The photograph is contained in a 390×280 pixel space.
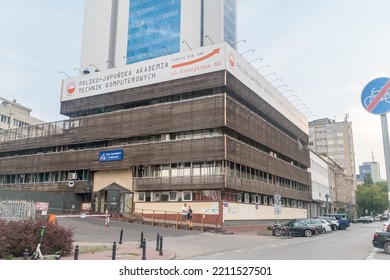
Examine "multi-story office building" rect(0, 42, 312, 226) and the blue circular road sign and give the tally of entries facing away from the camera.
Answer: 0

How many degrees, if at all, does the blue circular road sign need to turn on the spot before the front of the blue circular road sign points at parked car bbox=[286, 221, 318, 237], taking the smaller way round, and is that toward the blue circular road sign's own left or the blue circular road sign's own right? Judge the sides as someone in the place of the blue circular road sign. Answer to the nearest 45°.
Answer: approximately 180°

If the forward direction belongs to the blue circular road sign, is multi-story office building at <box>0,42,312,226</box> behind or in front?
behind

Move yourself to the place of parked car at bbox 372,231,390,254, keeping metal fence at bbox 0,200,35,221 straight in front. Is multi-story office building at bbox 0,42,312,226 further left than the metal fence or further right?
right

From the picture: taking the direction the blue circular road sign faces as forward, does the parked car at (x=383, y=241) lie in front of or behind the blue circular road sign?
behind

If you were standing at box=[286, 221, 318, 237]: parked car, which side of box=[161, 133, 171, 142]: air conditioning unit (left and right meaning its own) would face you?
left

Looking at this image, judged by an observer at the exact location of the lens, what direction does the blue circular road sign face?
facing the viewer

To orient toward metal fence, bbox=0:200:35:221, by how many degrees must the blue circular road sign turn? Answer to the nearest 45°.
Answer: approximately 135° to its right

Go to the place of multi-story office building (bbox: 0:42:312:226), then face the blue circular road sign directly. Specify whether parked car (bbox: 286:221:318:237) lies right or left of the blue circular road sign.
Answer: left

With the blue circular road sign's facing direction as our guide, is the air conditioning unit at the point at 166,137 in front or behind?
behind

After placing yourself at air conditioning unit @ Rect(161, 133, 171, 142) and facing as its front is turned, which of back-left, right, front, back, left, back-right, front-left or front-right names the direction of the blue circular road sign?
front-left
